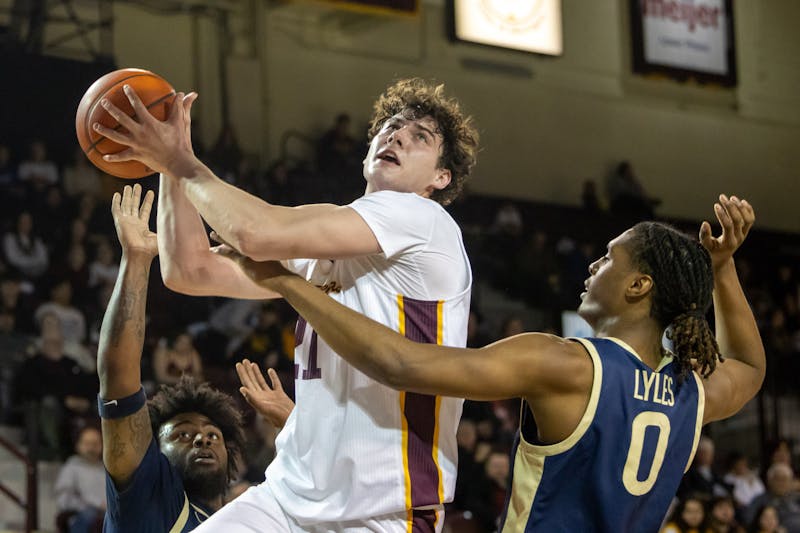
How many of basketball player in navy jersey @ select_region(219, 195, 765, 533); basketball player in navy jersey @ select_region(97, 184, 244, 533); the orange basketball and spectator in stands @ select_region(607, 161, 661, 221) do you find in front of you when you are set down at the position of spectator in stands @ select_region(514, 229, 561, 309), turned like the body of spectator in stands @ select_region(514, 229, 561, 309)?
3

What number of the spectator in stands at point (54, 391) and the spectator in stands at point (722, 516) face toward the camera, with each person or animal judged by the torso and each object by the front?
2

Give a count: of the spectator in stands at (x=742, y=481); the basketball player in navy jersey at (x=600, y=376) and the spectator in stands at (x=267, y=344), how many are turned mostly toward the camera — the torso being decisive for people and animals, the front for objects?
2

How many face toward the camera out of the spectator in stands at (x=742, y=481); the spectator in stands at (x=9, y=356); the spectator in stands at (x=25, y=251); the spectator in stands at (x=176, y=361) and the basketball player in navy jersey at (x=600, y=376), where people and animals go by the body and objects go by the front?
4

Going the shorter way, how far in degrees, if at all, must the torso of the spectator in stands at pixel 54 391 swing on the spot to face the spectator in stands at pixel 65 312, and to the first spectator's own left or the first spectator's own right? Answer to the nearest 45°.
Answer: approximately 180°

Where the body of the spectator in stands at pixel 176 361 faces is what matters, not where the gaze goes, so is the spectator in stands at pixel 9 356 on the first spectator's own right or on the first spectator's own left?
on the first spectator's own right
